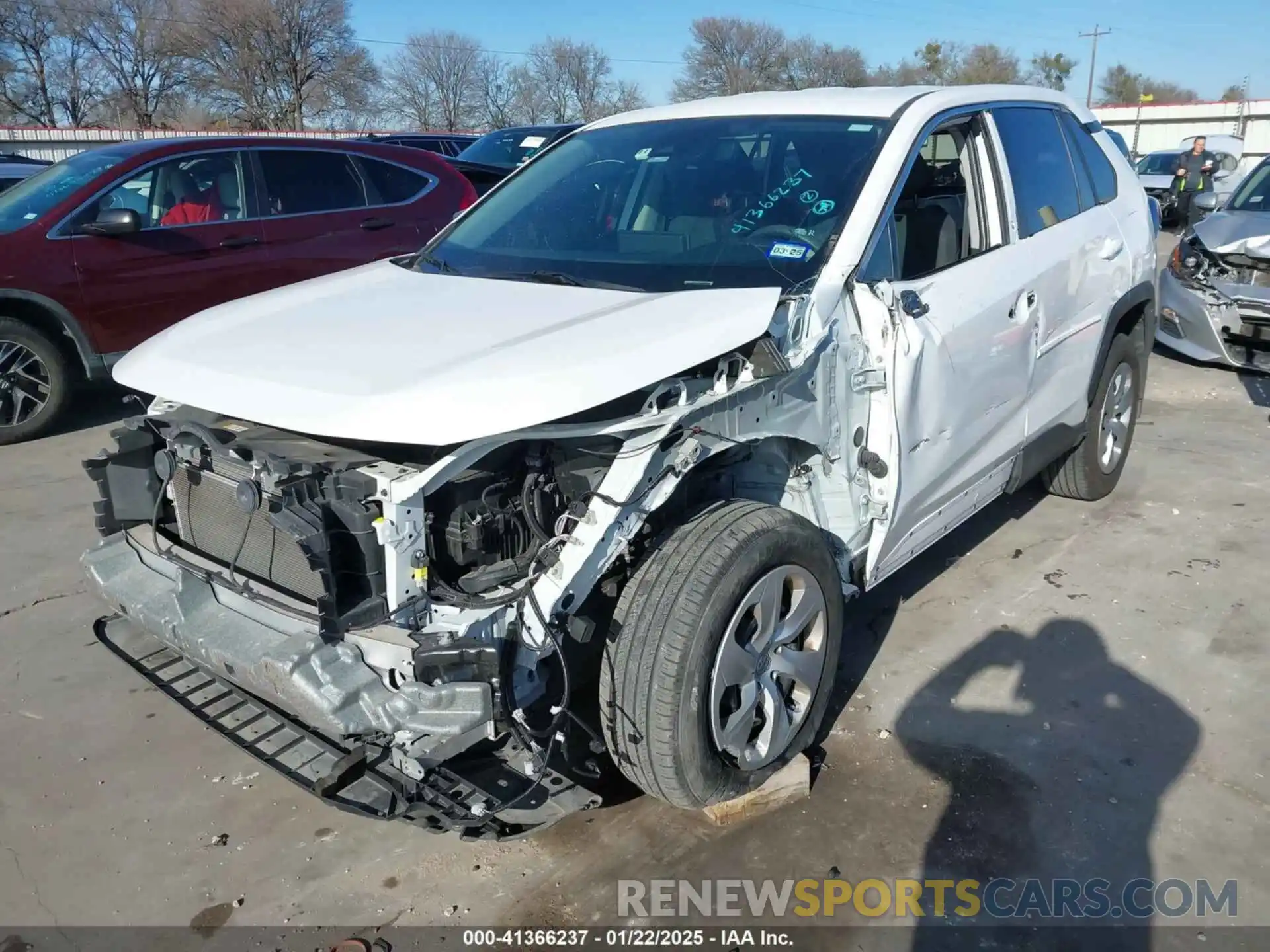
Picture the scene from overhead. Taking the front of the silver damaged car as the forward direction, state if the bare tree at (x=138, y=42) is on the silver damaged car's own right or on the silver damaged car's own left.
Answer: on the silver damaged car's own right

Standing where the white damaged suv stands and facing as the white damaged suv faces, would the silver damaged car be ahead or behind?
behind

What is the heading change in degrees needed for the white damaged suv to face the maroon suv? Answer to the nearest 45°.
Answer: approximately 90° to its right

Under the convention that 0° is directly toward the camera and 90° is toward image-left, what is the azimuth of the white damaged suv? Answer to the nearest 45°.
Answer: approximately 45°

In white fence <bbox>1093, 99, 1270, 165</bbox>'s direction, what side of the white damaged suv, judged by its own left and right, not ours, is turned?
back

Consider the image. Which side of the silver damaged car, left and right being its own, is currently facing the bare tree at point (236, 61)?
right
